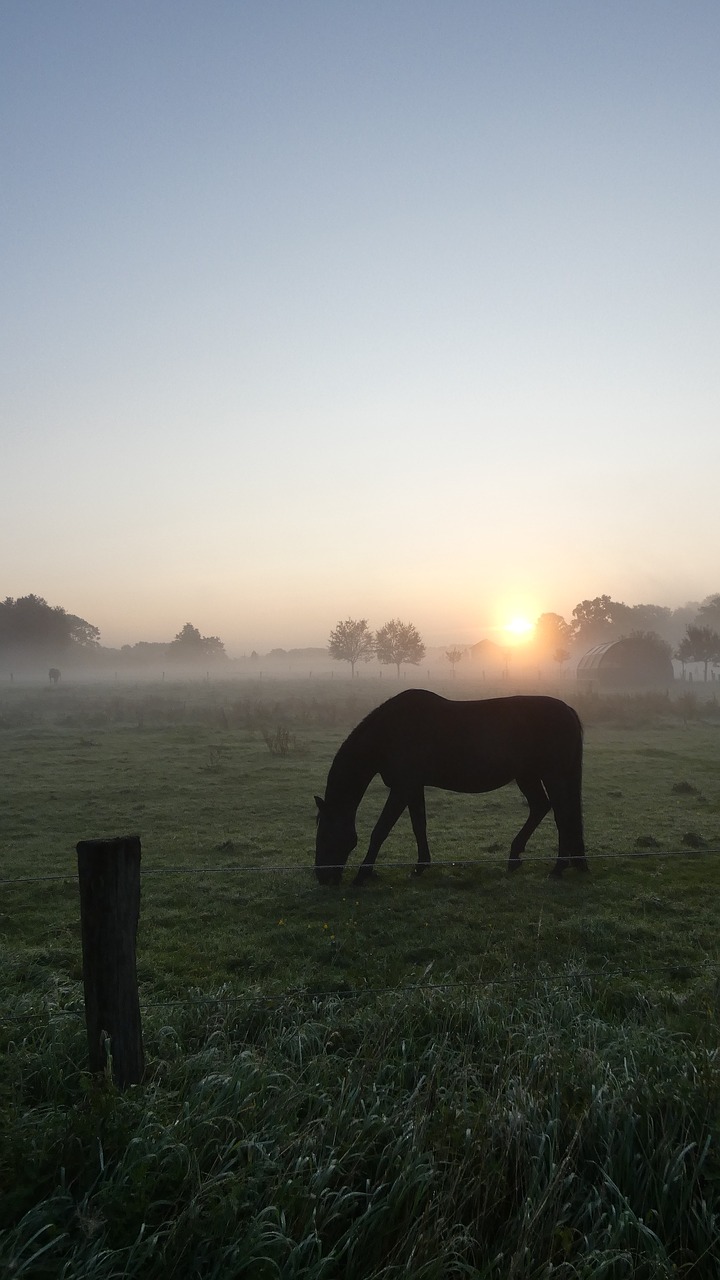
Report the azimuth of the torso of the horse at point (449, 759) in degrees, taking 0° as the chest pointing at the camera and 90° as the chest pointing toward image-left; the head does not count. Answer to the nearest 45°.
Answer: approximately 90°

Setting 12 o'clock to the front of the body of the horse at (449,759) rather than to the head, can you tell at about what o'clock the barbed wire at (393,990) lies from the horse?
The barbed wire is roughly at 9 o'clock from the horse.
